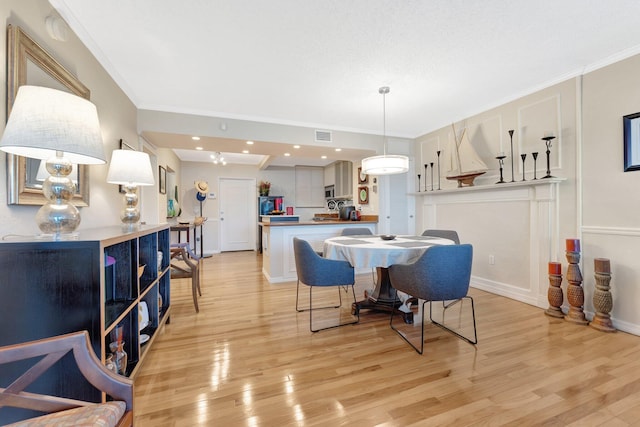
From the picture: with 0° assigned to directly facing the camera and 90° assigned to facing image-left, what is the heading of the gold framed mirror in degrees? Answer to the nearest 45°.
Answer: approximately 315°

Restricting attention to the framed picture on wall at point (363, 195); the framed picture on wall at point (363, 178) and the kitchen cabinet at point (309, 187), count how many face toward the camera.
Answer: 3

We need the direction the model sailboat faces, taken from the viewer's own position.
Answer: facing to the left of the viewer

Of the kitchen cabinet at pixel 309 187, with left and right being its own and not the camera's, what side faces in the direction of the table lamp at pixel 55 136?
front

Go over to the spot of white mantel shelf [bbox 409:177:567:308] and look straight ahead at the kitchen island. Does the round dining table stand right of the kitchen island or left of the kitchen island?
left

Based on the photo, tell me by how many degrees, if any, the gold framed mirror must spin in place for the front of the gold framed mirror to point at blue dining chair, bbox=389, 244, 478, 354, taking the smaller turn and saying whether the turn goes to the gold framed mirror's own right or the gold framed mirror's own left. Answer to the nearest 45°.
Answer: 0° — it already faces it

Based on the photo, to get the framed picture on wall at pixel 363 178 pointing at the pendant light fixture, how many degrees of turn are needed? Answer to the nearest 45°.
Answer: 0° — it already faces it

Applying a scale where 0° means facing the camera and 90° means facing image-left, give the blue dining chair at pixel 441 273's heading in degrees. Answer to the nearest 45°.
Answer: approximately 135°

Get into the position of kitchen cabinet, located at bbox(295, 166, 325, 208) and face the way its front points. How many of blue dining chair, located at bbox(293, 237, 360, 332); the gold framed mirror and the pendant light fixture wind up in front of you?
3

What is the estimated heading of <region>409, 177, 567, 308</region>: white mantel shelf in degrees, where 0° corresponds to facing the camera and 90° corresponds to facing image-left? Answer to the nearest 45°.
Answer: approximately 45°

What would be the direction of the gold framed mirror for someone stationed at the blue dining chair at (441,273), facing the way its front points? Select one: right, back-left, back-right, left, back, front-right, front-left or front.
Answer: left

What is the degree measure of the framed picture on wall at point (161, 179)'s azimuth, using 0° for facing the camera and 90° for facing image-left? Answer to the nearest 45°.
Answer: approximately 270°

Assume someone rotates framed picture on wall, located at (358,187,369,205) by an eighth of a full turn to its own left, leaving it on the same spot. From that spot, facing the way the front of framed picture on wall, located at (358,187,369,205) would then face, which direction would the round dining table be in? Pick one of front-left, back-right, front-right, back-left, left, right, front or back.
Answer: front-right

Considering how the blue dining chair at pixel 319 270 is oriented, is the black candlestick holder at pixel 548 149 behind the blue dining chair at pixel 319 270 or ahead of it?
ahead

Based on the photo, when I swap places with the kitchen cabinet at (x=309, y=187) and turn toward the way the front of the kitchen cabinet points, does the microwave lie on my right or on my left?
on my left

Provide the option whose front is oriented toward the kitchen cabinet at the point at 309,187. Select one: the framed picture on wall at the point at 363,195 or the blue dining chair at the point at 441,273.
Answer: the blue dining chair
